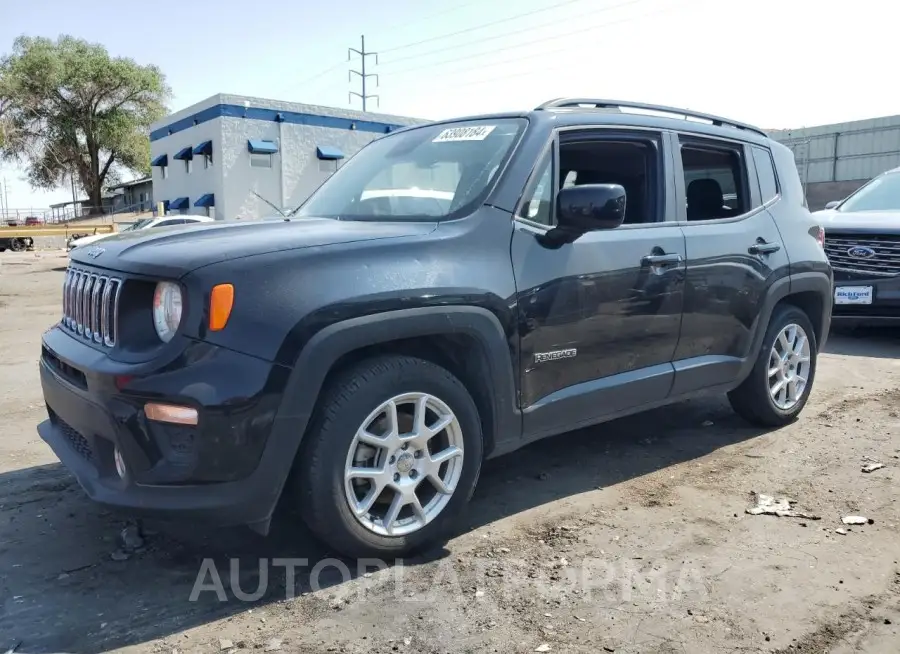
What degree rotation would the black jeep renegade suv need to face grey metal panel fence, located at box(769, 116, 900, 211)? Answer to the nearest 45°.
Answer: approximately 180°

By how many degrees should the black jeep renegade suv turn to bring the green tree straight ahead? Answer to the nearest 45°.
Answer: approximately 90° to its right

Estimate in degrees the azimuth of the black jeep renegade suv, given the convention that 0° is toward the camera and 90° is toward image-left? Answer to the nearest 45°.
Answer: approximately 45°

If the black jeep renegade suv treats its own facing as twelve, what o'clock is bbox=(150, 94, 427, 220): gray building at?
The gray building is roughly at 4 o'clock from the black jeep renegade suv.
